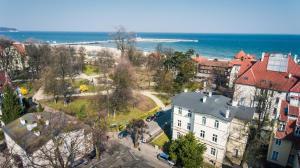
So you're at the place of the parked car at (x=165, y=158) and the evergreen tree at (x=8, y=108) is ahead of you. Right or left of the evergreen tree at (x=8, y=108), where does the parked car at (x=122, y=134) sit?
right

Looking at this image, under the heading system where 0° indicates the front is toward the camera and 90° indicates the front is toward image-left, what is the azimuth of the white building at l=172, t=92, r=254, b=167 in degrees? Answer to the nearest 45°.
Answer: approximately 45°
